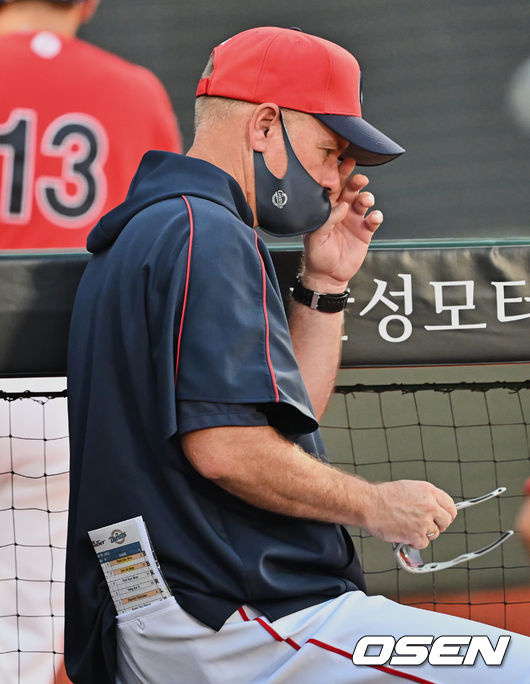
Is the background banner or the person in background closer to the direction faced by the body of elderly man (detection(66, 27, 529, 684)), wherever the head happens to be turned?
the background banner

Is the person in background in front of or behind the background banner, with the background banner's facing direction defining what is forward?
behind

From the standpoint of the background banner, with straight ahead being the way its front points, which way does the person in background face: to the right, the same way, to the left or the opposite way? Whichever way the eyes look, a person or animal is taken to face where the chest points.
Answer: the opposite way

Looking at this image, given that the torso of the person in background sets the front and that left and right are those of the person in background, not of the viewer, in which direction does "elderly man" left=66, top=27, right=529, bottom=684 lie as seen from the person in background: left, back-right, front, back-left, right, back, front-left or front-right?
back

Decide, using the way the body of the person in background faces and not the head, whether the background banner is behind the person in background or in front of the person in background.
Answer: behind

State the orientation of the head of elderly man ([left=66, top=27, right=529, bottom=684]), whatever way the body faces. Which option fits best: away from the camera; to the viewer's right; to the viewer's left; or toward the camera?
to the viewer's right

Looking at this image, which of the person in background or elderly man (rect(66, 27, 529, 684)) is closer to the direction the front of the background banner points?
the elderly man

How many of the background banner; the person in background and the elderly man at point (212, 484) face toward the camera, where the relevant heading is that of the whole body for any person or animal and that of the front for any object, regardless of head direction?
1

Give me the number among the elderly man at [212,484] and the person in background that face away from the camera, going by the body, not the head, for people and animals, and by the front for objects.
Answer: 1

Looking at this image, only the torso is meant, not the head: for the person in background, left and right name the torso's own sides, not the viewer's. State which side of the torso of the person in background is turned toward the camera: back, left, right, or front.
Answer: back

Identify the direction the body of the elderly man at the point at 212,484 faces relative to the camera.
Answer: to the viewer's right

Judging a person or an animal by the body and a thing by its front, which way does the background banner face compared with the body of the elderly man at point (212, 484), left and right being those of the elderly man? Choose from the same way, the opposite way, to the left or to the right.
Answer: to the right

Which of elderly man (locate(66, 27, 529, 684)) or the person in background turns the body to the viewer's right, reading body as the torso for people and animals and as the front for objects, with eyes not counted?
the elderly man

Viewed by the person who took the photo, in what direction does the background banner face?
facing the viewer
